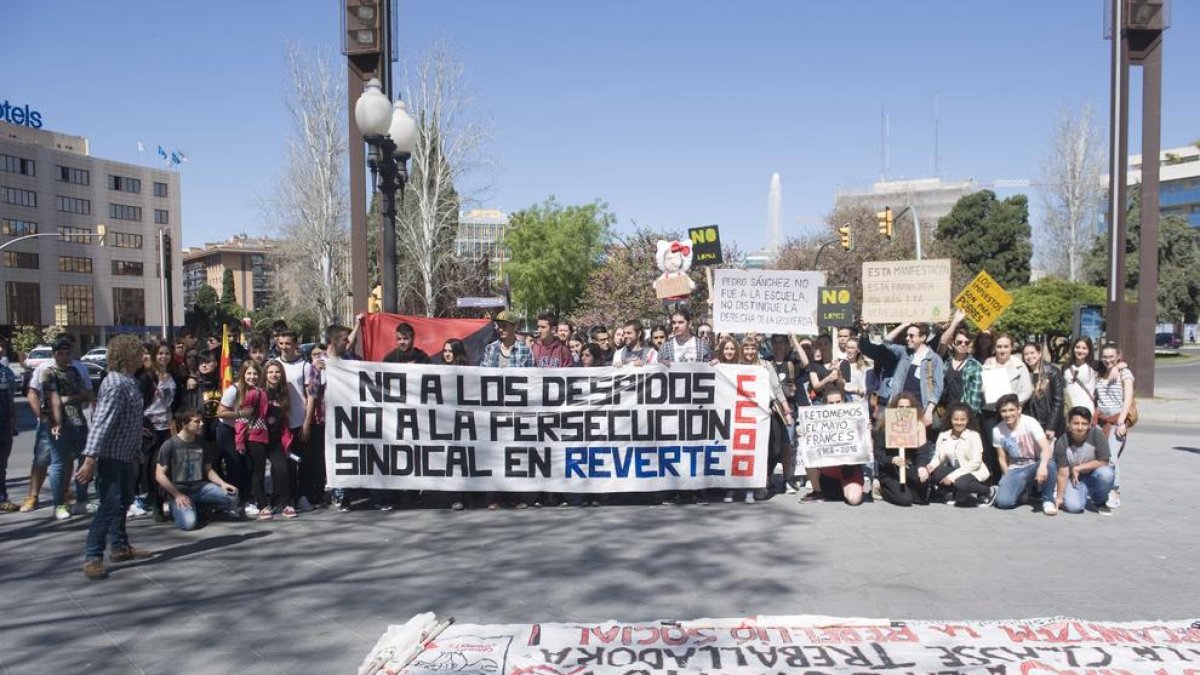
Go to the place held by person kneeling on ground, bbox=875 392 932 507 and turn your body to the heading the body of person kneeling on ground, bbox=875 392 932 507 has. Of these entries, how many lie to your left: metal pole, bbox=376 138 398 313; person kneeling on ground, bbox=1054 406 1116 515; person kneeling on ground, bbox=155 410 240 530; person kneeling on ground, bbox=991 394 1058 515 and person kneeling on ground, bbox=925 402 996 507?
3

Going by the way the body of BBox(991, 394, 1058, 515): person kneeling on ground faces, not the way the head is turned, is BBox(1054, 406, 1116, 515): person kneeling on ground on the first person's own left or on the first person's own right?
on the first person's own left

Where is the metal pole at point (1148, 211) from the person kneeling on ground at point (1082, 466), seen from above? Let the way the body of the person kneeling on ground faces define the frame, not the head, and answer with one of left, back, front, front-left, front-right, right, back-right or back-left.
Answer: back

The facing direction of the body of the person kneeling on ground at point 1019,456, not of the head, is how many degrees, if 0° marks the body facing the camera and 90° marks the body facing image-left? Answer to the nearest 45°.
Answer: approximately 0°

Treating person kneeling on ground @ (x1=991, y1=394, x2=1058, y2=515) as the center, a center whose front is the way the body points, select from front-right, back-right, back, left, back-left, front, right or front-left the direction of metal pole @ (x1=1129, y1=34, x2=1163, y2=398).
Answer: back

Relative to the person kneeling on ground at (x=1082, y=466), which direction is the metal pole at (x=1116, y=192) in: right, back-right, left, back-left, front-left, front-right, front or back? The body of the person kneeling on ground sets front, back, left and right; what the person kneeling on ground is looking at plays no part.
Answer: back

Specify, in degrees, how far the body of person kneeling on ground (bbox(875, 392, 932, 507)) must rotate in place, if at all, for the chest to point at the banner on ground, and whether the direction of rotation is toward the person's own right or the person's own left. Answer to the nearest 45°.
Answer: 0° — they already face it

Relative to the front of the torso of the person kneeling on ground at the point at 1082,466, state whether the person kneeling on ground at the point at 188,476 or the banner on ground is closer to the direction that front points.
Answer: the banner on ground
